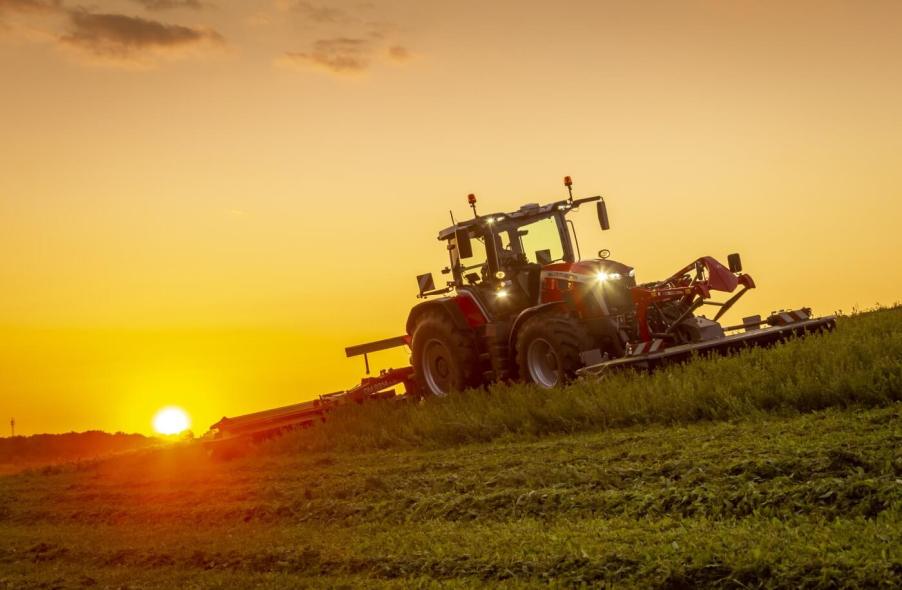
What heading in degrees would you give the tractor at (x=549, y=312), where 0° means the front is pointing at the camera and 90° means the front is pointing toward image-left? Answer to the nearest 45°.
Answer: approximately 315°
